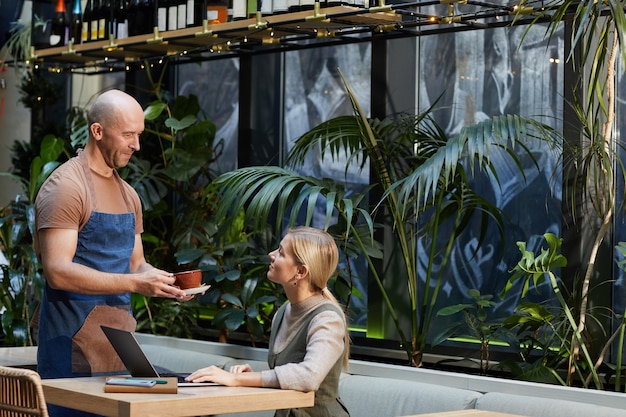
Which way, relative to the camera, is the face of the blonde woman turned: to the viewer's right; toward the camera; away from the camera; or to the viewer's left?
to the viewer's left

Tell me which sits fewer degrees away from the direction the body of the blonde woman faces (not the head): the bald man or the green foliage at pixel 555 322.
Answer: the bald man

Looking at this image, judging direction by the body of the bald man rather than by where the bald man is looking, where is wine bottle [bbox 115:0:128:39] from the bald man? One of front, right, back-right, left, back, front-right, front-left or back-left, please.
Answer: back-left

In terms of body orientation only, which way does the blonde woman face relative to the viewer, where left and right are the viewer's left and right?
facing to the left of the viewer

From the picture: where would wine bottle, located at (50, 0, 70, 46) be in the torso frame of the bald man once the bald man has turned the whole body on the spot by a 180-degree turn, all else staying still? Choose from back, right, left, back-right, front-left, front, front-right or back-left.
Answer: front-right

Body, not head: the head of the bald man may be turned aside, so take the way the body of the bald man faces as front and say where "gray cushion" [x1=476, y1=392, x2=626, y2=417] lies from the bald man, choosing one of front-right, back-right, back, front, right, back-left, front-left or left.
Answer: front-left

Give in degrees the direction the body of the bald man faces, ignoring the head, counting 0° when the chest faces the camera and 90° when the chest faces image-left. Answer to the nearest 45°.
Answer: approximately 315°

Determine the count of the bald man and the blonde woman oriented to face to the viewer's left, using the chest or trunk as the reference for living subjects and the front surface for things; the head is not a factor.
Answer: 1

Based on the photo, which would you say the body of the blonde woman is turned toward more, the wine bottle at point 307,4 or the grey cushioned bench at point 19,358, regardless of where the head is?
the grey cushioned bench

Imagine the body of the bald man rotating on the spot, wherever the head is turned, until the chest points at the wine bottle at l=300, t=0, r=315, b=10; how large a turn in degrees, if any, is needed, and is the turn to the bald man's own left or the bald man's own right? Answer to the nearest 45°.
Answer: approximately 90° to the bald man's own left

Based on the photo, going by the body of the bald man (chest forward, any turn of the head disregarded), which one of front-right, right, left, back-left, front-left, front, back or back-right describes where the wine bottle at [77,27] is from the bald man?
back-left
